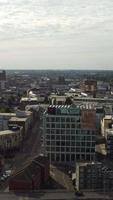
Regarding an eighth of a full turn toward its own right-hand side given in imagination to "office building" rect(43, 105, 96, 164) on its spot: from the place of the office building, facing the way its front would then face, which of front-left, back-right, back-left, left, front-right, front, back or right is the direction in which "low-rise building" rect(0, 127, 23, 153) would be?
right

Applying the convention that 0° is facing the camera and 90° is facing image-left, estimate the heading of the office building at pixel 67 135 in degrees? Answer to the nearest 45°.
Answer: approximately 0°

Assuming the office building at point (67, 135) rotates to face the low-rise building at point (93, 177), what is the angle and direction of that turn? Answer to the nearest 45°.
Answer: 0° — it already faces it
